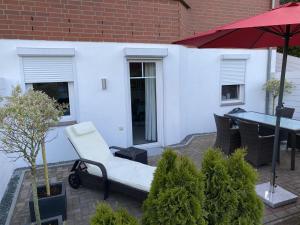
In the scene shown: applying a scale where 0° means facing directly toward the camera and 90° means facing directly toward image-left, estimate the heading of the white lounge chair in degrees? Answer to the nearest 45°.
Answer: approximately 315°

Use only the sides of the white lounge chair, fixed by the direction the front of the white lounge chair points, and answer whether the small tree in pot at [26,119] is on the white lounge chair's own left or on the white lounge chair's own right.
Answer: on the white lounge chair's own right

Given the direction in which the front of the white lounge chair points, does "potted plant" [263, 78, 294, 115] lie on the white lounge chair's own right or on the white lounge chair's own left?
on the white lounge chair's own left

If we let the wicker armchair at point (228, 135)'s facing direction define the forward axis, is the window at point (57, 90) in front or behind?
behind

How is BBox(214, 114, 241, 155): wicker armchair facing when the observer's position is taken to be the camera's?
facing away from the viewer and to the right of the viewer

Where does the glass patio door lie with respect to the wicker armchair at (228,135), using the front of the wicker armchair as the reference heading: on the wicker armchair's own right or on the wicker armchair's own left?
on the wicker armchair's own left

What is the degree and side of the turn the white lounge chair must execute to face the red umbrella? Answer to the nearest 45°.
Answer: approximately 45° to its left

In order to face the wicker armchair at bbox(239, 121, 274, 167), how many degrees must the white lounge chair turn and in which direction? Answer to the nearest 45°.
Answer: approximately 45° to its left
